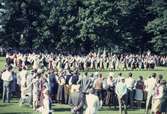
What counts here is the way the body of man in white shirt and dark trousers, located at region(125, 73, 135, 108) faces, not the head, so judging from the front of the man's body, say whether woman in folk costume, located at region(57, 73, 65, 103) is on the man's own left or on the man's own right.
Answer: on the man's own left

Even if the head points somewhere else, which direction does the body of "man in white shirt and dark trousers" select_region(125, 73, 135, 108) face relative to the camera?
away from the camera

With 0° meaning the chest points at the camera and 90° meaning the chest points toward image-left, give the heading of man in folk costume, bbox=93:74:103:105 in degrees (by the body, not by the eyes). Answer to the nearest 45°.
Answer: approximately 225°

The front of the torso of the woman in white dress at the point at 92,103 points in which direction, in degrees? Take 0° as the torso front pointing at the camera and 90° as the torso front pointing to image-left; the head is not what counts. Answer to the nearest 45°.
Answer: approximately 180°

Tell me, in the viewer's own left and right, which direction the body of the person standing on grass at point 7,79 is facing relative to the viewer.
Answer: facing away from the viewer and to the right of the viewer

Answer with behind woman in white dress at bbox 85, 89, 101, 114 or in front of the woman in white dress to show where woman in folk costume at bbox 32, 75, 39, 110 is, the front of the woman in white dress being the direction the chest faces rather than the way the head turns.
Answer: in front

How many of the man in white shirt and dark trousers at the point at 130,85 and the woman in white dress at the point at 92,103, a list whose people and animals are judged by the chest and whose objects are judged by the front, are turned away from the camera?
2

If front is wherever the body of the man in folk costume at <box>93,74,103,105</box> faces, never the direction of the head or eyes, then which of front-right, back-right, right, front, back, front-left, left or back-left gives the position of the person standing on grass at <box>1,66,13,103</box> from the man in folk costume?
back-left

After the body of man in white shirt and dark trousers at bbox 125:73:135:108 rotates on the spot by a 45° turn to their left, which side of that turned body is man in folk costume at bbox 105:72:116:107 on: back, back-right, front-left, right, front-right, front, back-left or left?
front

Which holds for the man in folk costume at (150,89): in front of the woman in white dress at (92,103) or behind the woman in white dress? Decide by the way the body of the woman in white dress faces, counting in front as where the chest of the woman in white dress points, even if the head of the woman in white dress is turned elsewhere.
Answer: in front
